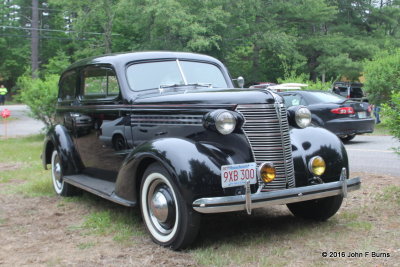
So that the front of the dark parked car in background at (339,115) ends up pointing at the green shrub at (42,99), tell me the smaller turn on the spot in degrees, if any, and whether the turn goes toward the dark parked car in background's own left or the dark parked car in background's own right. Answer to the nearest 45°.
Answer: approximately 45° to the dark parked car in background's own left

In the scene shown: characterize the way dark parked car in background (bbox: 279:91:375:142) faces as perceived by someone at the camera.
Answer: facing away from the viewer and to the left of the viewer

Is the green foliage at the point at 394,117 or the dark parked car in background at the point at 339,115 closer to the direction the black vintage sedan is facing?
the green foliage

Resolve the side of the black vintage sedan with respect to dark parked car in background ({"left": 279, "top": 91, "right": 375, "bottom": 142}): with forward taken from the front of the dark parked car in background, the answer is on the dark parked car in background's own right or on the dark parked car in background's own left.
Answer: on the dark parked car in background's own left

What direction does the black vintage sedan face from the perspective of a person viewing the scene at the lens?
facing the viewer and to the right of the viewer

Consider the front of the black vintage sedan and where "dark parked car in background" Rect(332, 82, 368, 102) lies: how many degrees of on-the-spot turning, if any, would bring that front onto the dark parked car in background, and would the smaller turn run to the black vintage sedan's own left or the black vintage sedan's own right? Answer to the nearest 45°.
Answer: approximately 135° to the black vintage sedan's own left

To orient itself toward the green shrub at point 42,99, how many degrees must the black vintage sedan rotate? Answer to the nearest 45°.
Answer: approximately 180°

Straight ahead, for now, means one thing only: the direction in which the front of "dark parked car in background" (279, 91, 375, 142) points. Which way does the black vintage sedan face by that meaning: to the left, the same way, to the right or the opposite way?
the opposite way

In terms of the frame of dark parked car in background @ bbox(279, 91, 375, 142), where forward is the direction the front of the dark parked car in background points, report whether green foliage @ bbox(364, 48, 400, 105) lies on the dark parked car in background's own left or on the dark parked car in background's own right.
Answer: on the dark parked car in background's own right
